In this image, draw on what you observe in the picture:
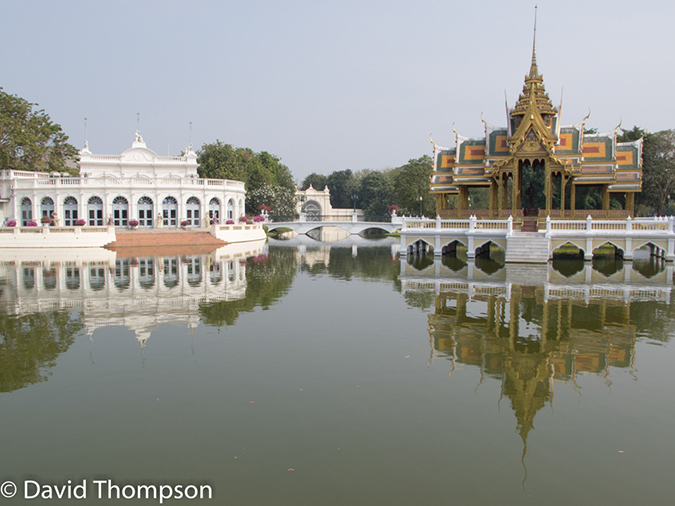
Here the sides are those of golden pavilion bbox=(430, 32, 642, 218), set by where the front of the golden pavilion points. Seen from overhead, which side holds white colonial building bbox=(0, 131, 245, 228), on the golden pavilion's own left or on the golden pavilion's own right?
on the golden pavilion's own right

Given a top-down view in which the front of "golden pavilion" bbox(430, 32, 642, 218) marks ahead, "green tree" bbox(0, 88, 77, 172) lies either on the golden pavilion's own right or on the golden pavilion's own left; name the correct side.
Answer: on the golden pavilion's own right

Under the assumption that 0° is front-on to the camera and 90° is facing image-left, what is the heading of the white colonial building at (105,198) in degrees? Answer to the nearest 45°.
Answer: approximately 0°

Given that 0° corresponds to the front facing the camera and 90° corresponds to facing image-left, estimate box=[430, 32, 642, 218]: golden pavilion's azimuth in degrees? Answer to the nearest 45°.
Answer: approximately 0°

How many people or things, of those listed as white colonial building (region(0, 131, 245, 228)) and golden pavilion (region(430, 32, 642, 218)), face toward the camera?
2
